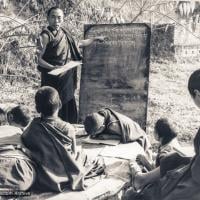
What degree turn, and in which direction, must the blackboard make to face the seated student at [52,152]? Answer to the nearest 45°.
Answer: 0° — it already faces them

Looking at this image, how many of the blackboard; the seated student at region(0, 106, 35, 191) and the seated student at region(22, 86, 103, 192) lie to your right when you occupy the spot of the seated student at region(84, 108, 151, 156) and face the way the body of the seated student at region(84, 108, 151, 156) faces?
1

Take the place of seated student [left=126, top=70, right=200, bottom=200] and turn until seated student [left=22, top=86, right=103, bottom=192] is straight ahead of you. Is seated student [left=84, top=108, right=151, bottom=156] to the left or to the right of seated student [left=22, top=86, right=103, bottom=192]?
right

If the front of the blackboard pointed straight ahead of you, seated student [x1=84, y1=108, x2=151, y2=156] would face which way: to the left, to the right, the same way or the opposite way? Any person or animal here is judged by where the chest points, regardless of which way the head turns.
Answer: to the right

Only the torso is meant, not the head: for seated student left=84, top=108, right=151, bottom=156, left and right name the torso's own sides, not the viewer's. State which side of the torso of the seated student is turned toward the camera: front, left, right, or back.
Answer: left

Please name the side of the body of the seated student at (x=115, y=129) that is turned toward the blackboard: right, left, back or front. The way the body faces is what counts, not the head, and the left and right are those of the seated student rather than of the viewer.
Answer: right

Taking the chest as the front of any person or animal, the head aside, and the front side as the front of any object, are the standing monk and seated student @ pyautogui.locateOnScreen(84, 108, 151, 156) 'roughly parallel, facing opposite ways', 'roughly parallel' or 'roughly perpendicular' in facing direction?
roughly perpendicular

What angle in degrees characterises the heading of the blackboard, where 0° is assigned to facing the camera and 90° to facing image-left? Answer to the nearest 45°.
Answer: approximately 0°

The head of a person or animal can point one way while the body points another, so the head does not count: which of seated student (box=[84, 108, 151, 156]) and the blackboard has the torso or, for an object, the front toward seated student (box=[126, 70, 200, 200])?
the blackboard

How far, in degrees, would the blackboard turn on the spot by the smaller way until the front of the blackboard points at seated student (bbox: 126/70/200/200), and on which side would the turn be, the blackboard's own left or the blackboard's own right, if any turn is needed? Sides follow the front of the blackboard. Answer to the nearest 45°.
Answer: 0° — it already faces them

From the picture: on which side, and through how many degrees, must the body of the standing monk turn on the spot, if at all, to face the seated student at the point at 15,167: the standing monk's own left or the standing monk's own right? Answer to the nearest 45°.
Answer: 0° — they already face them
